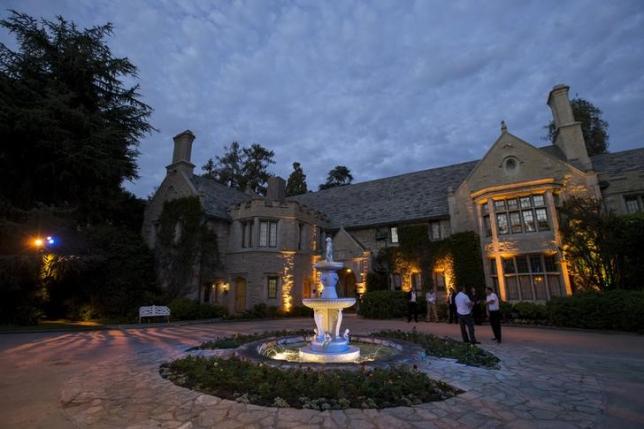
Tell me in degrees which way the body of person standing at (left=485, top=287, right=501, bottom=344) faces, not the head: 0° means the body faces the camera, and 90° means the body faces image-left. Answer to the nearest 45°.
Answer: approximately 90°

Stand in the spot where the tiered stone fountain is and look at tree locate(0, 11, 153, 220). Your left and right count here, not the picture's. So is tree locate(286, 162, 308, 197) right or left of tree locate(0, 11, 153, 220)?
right

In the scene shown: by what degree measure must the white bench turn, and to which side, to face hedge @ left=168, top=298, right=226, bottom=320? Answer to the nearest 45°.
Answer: approximately 135° to its left

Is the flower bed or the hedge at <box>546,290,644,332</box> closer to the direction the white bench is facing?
the flower bed

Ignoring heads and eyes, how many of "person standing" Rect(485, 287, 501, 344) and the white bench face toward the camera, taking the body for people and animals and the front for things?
1

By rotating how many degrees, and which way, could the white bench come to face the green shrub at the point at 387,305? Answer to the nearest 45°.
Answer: approximately 90° to its left

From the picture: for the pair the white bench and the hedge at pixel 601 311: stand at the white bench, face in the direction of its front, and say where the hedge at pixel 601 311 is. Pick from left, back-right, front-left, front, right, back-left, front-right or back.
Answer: front-left

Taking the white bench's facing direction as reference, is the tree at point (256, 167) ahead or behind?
behind

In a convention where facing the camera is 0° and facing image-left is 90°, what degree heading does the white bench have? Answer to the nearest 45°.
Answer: approximately 0°
